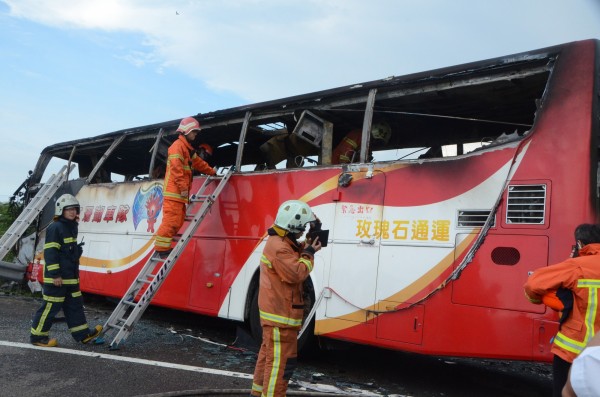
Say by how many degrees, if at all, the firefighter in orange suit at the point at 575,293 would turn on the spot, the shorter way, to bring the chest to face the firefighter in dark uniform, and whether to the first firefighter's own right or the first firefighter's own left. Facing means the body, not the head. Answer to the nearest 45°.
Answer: approximately 45° to the first firefighter's own left

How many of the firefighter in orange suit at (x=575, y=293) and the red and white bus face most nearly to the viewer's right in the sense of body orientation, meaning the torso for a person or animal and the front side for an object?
0

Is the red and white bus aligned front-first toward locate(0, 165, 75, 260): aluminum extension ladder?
yes

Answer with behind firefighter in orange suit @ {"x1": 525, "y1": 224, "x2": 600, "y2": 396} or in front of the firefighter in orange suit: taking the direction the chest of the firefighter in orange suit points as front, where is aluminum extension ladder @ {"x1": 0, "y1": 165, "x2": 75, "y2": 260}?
in front

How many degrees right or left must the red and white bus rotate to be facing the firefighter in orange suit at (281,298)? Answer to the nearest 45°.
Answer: approximately 90° to its left

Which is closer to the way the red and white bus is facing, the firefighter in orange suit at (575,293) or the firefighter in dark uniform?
the firefighter in dark uniform

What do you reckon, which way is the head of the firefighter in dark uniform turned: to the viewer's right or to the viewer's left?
to the viewer's right

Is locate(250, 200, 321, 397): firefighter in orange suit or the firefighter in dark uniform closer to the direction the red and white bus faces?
the firefighter in dark uniform

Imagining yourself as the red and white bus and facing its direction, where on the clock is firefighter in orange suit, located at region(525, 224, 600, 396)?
The firefighter in orange suit is roughly at 7 o'clock from the red and white bus.

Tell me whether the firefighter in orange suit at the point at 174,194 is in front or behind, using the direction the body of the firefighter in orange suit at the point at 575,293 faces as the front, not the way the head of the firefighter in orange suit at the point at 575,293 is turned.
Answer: in front

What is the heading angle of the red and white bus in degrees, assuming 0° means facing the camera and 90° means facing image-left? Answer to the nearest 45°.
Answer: approximately 135°

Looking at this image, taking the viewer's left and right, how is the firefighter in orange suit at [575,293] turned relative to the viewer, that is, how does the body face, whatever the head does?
facing away from the viewer and to the left of the viewer

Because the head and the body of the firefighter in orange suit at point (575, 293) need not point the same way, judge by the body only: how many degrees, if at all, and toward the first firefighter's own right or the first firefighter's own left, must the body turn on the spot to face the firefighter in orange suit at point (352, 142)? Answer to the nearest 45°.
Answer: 0° — they already face them

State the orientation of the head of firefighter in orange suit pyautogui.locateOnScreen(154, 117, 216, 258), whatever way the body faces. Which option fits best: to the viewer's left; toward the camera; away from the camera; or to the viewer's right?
to the viewer's right

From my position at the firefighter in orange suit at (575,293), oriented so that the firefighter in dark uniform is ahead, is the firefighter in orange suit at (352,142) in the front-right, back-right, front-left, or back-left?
front-right
